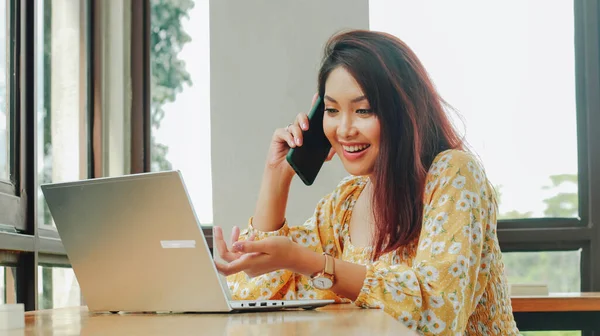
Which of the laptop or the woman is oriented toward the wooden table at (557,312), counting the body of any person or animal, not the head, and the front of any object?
the laptop

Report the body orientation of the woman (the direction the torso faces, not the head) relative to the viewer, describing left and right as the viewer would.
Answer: facing the viewer and to the left of the viewer

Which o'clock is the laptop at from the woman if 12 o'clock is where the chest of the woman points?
The laptop is roughly at 12 o'clock from the woman.

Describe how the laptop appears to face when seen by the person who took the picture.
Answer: facing away from the viewer and to the right of the viewer

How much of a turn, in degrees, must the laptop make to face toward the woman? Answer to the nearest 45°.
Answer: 0° — it already faces them

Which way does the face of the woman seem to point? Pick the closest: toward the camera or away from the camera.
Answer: toward the camera

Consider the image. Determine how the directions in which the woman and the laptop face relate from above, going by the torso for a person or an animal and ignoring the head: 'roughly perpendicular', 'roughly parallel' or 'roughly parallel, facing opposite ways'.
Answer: roughly parallel, facing opposite ways

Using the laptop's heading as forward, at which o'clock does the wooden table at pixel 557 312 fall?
The wooden table is roughly at 12 o'clock from the laptop.

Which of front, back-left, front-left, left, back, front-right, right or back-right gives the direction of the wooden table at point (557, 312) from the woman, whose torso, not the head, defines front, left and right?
back
